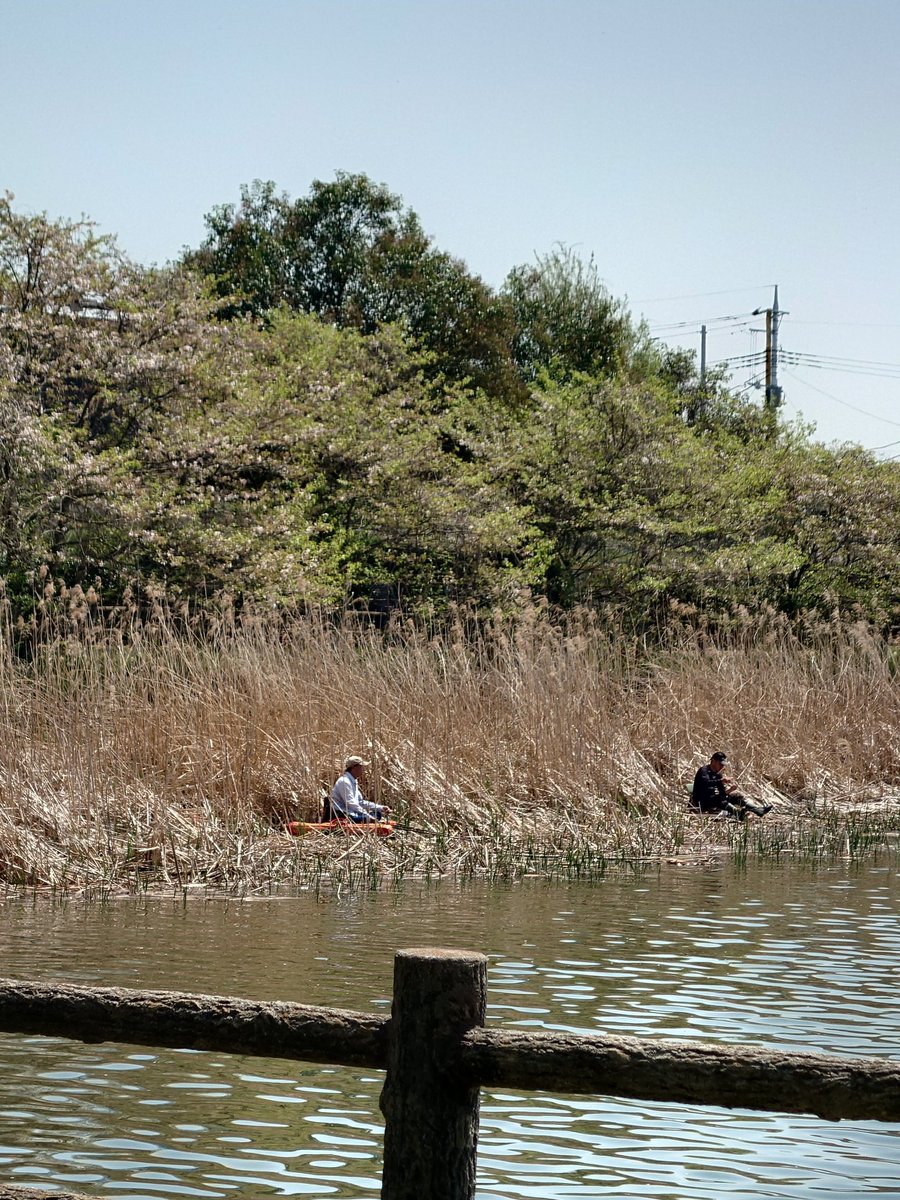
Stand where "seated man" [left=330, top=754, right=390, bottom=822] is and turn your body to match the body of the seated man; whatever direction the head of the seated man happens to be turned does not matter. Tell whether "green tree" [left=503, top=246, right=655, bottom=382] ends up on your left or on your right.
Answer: on your left

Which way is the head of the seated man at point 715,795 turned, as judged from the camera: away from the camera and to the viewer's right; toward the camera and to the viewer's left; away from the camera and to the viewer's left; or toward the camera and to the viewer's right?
toward the camera and to the viewer's right

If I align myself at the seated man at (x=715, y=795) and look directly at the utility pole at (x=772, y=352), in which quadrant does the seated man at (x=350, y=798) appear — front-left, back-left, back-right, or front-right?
back-left

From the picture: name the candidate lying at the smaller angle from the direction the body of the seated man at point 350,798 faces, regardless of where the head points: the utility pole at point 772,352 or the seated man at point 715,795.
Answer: the seated man

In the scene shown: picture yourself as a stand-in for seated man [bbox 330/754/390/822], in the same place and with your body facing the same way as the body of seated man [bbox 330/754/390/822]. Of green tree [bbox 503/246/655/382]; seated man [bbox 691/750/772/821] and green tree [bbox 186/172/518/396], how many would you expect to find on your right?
0

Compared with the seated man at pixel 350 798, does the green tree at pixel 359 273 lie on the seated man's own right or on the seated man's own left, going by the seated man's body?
on the seated man's own left

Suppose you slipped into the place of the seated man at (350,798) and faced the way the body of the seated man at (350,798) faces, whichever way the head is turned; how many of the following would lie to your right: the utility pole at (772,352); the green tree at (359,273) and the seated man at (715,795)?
0

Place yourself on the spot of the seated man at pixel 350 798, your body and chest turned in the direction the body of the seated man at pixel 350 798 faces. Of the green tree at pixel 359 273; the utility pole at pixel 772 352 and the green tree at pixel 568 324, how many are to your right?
0

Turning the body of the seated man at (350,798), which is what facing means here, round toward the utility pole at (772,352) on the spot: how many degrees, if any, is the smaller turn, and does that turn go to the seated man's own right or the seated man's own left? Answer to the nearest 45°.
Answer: approximately 90° to the seated man's own left

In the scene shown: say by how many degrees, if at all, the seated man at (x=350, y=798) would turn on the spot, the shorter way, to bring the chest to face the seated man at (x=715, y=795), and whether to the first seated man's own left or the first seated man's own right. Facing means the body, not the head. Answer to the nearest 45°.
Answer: approximately 45° to the first seated man's own left

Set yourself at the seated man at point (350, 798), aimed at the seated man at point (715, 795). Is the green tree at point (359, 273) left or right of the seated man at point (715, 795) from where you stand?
left

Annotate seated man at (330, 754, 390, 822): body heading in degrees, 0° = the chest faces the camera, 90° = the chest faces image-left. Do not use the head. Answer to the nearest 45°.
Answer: approximately 270°
